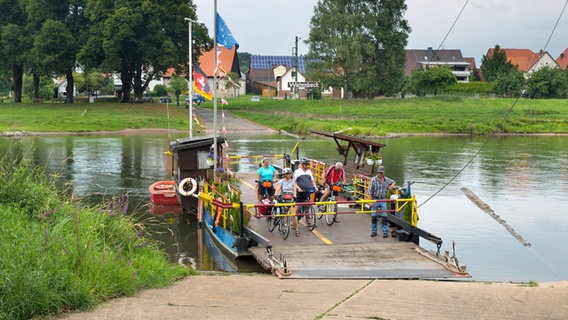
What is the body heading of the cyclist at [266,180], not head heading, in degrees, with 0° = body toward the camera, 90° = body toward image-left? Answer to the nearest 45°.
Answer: approximately 0°

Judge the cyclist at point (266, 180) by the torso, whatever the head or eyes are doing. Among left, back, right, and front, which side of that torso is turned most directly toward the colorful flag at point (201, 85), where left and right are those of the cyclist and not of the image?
back

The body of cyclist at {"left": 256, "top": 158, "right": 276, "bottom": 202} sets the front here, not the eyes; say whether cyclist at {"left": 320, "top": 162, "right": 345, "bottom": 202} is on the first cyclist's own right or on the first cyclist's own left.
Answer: on the first cyclist's own left
